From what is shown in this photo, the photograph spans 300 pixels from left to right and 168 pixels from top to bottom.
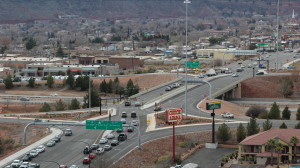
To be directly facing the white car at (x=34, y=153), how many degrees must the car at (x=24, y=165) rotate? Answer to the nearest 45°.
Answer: approximately 135° to its right

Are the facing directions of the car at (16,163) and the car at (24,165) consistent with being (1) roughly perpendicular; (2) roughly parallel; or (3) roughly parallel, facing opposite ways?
roughly parallel

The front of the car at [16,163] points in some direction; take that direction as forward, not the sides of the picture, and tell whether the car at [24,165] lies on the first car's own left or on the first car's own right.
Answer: on the first car's own left

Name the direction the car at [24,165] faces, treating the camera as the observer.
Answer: facing the viewer and to the left of the viewer

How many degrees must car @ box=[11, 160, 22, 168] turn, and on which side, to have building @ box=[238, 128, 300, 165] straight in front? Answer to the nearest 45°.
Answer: approximately 135° to its left

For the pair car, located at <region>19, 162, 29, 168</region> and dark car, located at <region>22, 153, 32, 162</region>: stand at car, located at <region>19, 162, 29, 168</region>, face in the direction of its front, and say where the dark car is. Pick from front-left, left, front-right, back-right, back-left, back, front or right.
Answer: back-right

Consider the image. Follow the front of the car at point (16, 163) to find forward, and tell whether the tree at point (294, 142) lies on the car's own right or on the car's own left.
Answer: on the car's own left

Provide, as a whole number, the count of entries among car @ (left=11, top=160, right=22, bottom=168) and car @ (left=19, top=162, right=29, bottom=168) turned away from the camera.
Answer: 0

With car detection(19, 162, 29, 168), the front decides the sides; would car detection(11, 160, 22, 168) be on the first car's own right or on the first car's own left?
on the first car's own right
